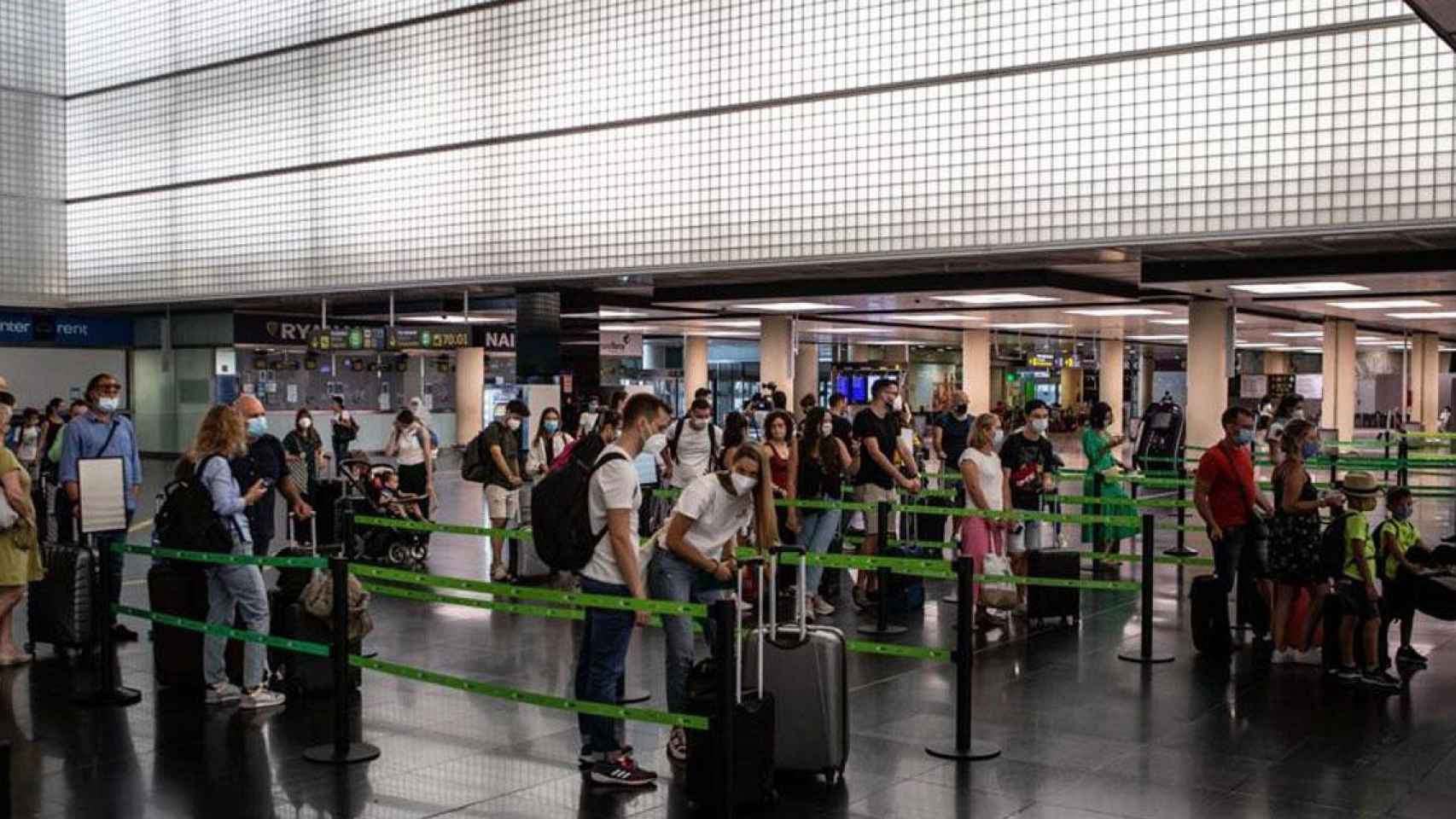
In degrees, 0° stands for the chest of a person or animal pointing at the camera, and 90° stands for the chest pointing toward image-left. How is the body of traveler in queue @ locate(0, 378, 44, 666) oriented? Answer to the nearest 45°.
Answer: approximately 270°

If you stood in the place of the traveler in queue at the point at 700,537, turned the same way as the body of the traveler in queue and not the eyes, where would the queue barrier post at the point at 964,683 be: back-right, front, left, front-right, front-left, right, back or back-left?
front-left

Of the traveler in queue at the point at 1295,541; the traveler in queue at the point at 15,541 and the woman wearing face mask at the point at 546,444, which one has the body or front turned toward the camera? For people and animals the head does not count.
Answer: the woman wearing face mask

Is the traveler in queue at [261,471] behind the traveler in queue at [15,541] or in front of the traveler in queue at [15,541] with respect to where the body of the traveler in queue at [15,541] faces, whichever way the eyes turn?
in front

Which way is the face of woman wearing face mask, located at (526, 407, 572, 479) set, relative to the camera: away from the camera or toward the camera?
toward the camera

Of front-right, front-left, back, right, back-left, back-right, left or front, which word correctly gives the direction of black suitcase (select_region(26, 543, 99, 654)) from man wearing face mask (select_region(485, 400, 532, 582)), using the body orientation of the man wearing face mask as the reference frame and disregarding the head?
right

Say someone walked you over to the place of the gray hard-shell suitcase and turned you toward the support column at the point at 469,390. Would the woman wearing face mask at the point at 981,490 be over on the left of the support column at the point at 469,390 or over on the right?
right

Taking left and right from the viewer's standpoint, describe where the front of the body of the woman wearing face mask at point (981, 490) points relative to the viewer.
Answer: facing the viewer and to the right of the viewer

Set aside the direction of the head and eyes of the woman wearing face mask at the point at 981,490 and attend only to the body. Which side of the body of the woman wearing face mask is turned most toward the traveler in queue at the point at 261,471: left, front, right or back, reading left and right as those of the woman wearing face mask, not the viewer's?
right
